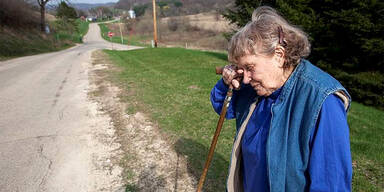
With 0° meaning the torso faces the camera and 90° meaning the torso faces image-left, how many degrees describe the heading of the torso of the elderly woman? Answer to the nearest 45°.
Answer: approximately 45°

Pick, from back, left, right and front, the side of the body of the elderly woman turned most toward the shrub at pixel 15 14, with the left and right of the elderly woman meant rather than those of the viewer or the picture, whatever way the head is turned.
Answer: right

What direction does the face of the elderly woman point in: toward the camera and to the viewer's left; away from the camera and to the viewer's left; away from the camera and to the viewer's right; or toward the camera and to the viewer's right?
toward the camera and to the viewer's left
